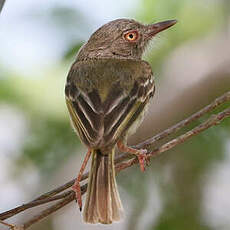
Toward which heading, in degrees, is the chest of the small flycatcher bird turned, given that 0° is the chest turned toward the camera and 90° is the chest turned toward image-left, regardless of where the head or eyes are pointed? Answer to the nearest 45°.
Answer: approximately 180°
